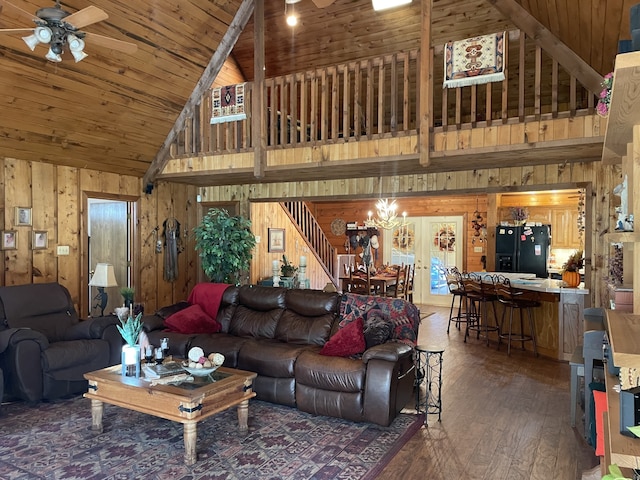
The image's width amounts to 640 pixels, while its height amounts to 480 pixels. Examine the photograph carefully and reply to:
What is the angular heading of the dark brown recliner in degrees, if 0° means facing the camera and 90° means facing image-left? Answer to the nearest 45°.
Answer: approximately 315°

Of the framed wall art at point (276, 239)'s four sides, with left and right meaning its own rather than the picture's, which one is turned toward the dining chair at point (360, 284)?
left

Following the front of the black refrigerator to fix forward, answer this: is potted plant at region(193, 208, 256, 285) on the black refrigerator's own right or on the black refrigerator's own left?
on the black refrigerator's own right

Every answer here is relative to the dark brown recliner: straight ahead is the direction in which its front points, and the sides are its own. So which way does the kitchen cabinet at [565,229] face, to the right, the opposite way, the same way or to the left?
to the right

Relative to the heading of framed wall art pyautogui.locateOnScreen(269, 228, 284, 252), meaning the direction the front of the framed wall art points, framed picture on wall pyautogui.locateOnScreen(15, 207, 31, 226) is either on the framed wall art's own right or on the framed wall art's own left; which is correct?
on the framed wall art's own right

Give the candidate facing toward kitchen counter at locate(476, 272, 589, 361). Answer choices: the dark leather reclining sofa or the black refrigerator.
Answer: the black refrigerator

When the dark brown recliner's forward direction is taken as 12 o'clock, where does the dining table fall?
The dining table is roughly at 10 o'clock from the dark brown recliner.

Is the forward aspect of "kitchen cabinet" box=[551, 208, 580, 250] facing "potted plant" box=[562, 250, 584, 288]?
yes

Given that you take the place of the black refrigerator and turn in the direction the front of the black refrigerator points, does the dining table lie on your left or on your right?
on your right

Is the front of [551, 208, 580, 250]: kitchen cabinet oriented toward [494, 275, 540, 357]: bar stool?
yes

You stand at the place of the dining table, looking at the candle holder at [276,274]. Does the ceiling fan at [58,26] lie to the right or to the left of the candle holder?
left
